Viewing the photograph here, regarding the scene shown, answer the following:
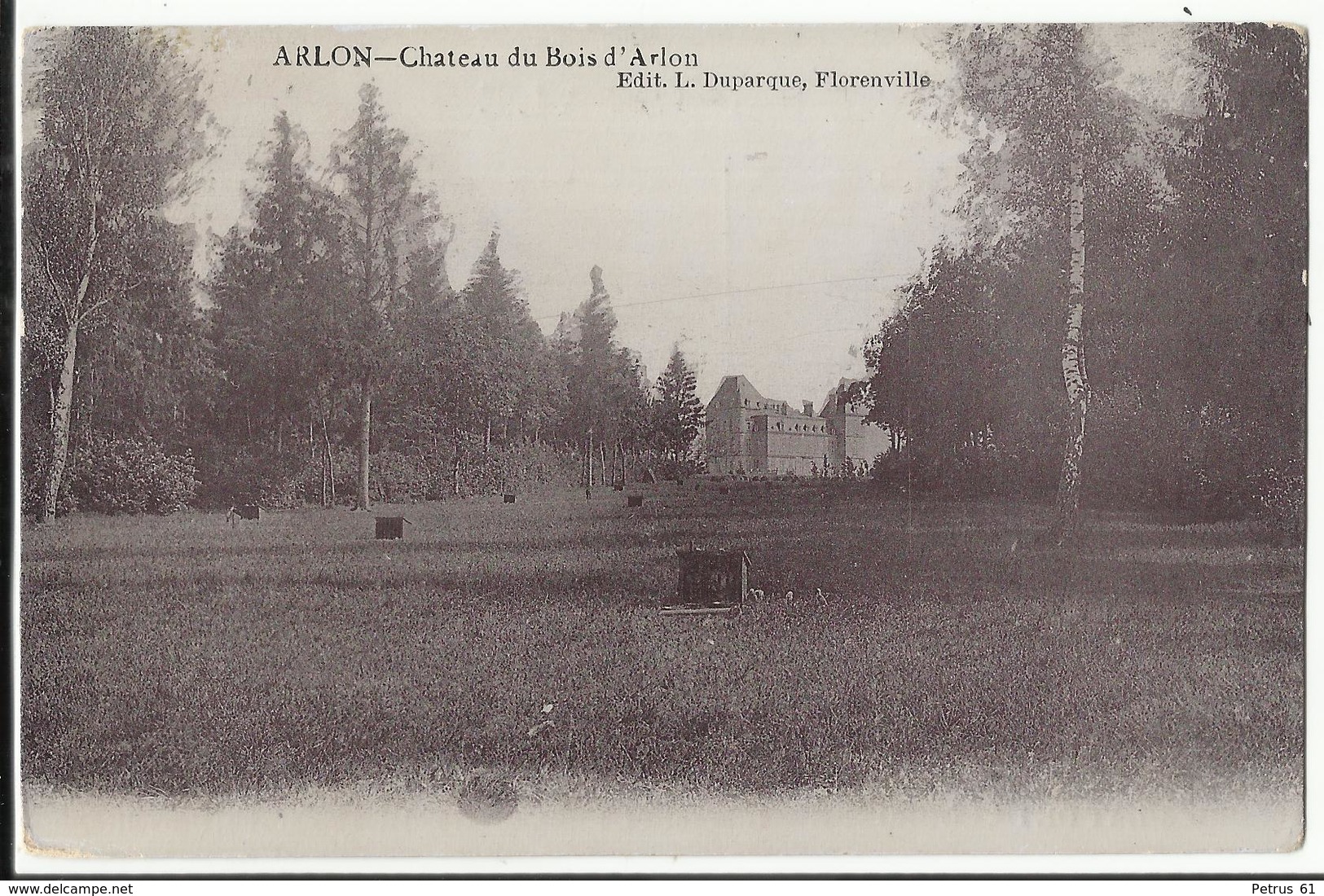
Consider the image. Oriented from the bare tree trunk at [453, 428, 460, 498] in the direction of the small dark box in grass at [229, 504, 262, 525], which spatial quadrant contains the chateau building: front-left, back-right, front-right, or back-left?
back-left
